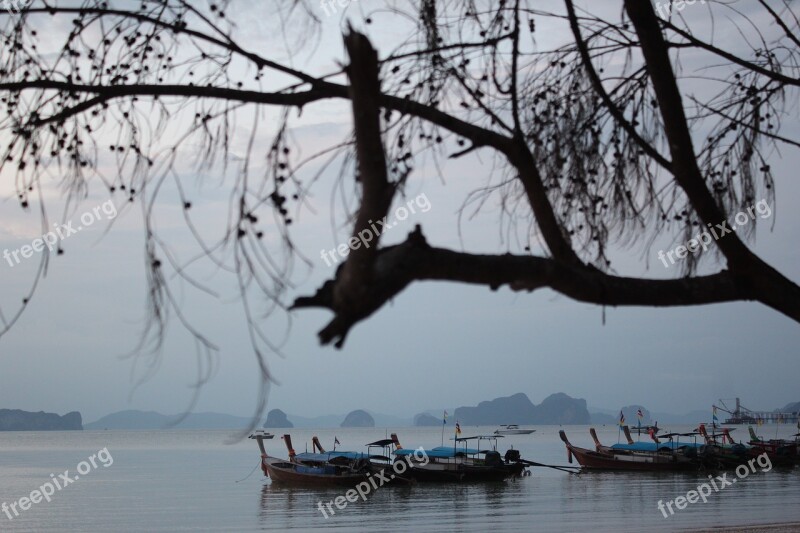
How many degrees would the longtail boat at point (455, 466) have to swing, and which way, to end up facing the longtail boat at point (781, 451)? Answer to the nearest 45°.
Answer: approximately 135° to its right

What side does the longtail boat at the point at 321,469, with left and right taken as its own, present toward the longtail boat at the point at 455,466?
back

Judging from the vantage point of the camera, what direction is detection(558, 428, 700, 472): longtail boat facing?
facing to the left of the viewer

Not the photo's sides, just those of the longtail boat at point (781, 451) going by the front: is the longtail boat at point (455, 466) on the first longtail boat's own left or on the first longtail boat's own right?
on the first longtail boat's own left

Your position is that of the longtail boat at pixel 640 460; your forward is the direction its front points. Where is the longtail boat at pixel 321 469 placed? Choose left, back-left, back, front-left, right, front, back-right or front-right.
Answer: front-left

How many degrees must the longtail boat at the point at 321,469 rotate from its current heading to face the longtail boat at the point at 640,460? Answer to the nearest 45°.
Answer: approximately 180°

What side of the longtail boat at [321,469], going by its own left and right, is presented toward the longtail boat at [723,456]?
back

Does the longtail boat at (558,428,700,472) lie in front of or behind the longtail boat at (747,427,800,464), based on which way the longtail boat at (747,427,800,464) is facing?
in front

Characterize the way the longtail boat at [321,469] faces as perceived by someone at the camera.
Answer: facing to the left of the viewer

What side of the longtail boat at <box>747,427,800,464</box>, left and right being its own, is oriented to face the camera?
left

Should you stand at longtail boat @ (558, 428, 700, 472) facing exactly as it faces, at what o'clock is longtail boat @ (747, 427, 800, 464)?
longtail boat @ (747, 427, 800, 464) is roughly at 5 o'clock from longtail boat @ (558, 428, 700, 472).

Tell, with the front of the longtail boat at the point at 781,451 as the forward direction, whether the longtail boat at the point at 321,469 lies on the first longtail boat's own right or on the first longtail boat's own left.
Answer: on the first longtail boat's own left

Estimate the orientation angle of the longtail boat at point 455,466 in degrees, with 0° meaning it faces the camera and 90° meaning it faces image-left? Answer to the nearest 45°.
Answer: approximately 90°

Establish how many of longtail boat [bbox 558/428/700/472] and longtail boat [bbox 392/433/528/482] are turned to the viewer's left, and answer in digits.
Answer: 2
